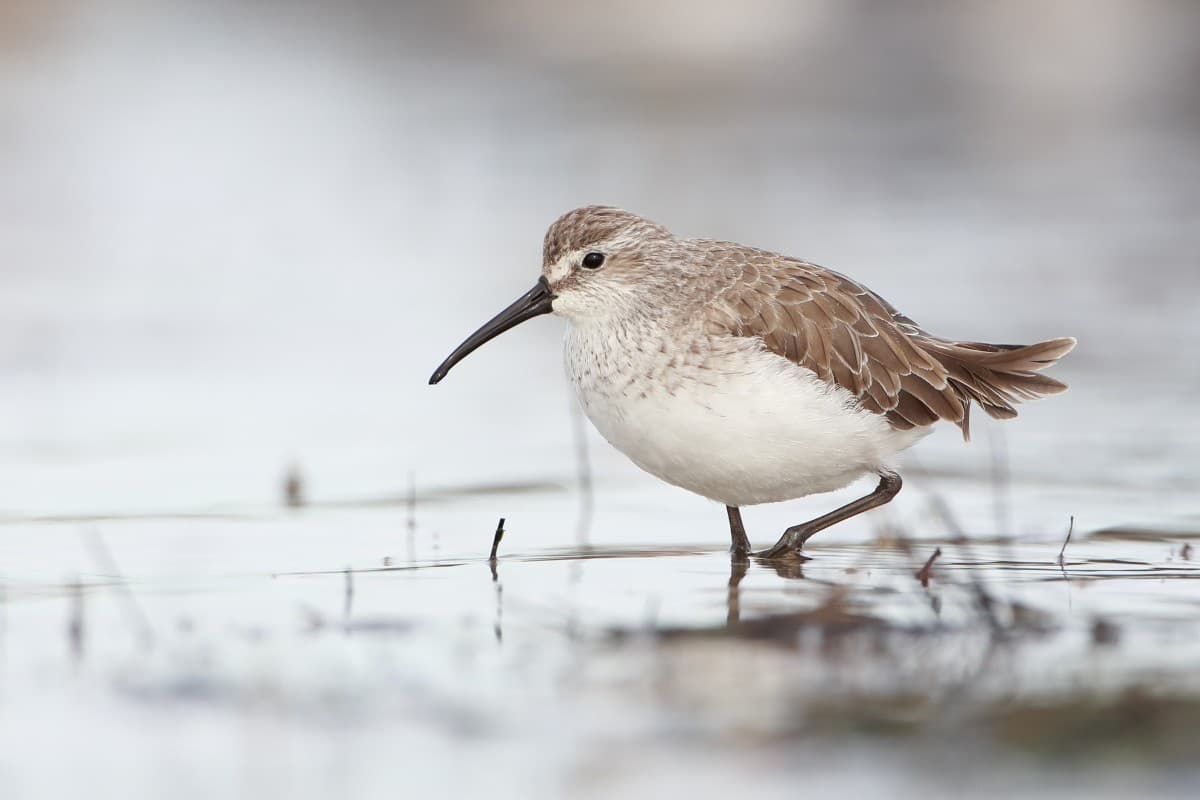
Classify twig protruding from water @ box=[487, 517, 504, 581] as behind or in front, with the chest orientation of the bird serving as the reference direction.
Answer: in front

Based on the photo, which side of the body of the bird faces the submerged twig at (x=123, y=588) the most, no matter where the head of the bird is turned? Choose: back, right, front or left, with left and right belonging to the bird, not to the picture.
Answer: front

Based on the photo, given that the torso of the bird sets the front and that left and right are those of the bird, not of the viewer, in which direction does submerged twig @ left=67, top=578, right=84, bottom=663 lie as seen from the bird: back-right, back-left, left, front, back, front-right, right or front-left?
front-left

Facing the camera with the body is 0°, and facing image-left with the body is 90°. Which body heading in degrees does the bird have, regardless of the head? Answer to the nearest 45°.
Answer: approximately 90°
